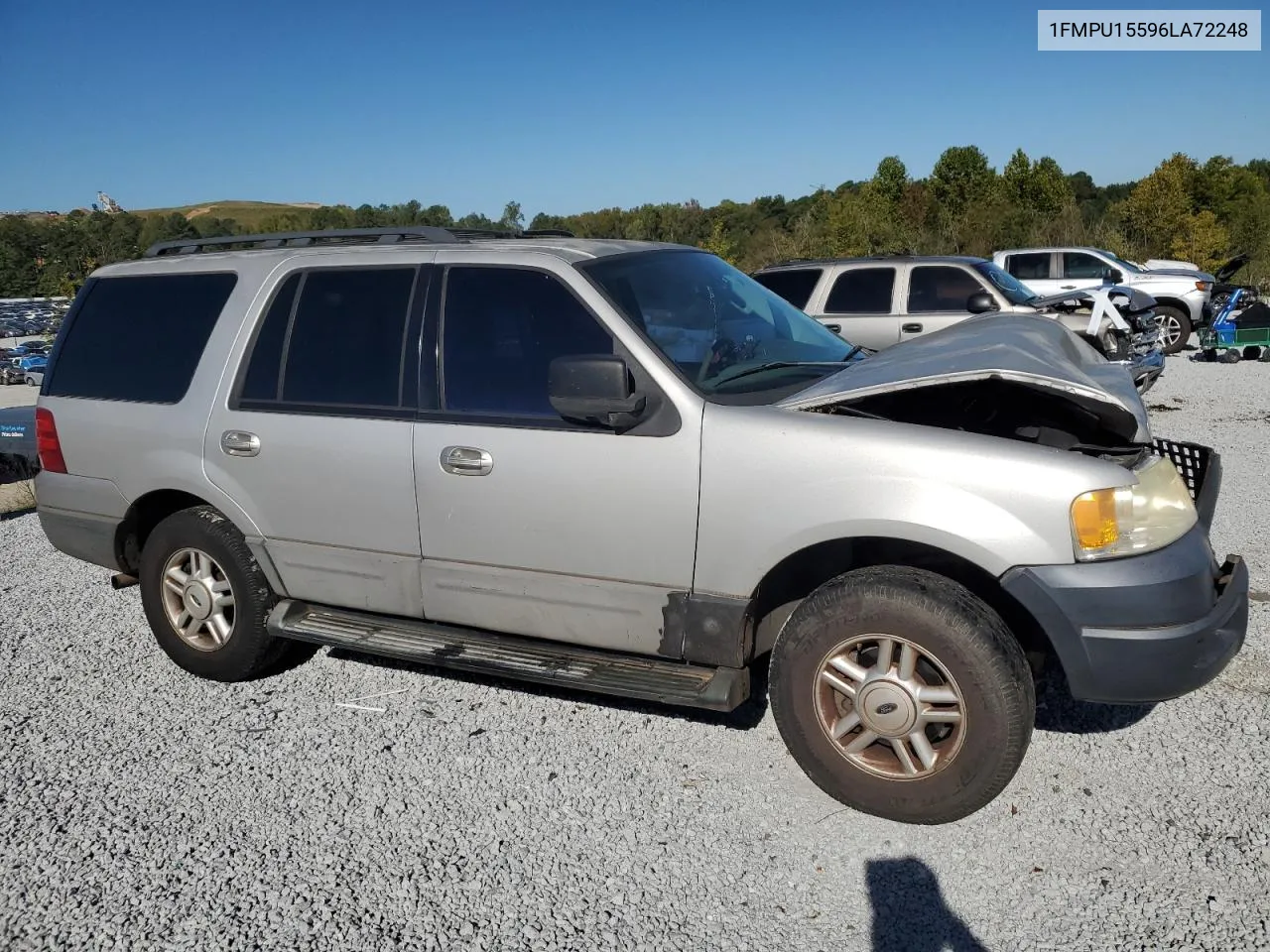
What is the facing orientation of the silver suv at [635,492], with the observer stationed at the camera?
facing the viewer and to the right of the viewer

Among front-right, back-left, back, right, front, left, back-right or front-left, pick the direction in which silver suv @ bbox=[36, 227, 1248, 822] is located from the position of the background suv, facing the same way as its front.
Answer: front-right

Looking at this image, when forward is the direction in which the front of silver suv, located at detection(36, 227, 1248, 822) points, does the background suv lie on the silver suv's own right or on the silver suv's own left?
on the silver suv's own left

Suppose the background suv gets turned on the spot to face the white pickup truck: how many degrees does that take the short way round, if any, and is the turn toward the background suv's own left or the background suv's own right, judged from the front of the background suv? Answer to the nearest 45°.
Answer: approximately 90° to the background suv's own left

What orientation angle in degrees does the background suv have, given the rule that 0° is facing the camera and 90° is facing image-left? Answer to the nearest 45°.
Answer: approximately 315°

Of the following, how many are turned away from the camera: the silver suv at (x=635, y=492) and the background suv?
0

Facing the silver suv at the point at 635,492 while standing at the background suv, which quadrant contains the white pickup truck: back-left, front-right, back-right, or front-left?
back-left
